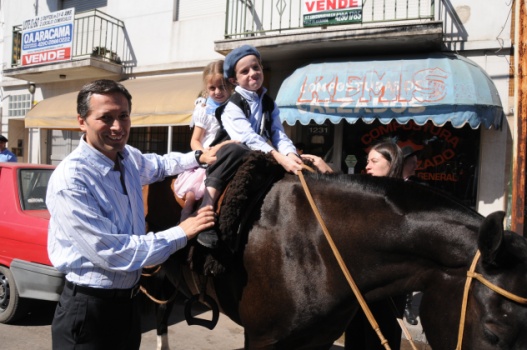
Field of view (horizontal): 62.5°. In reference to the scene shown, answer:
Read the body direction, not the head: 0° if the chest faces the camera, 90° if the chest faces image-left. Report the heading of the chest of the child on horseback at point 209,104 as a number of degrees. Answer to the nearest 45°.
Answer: approximately 315°

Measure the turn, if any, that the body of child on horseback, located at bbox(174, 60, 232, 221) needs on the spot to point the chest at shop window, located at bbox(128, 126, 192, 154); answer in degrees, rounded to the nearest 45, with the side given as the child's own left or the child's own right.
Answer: approximately 135° to the child's own left

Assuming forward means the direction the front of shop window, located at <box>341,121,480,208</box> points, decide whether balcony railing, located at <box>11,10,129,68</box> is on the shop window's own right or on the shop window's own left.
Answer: on the shop window's own right

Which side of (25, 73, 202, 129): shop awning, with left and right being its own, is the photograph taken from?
front

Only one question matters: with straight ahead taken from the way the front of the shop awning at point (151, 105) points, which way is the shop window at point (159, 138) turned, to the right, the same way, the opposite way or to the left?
the same way

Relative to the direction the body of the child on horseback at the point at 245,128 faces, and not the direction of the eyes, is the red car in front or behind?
behind

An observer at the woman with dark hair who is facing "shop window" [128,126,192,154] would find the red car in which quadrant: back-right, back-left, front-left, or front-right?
front-left

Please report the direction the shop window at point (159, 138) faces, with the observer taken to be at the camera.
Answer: facing the viewer

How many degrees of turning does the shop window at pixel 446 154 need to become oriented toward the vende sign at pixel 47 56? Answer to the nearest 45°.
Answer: approximately 90° to its right

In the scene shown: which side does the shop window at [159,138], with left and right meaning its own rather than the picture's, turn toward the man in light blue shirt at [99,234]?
front

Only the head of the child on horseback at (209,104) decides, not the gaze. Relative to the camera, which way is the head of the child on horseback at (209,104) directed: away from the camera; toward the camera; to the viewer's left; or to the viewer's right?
toward the camera

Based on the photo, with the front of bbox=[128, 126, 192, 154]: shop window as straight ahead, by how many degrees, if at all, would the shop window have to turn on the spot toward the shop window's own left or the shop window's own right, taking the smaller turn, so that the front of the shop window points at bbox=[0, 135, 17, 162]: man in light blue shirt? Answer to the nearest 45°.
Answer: approximately 45° to the shop window's own right

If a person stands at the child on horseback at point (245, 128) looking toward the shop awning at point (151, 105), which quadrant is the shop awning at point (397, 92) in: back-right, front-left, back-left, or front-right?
front-right
